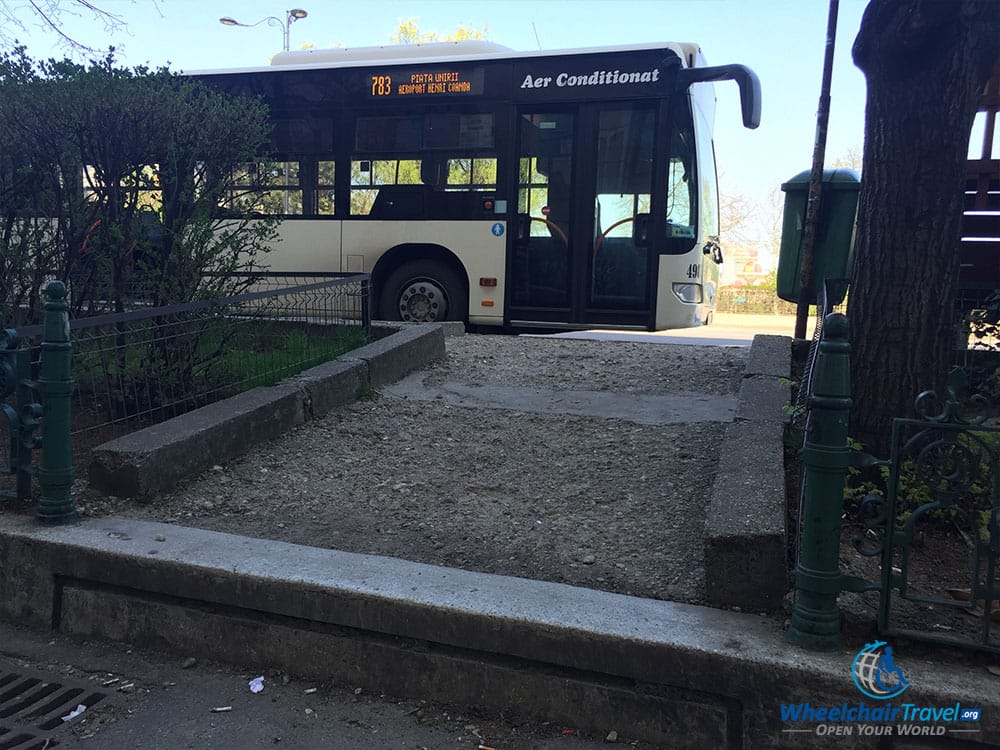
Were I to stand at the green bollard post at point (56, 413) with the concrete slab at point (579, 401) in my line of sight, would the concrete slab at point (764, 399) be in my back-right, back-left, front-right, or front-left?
front-right

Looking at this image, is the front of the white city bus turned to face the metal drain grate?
no

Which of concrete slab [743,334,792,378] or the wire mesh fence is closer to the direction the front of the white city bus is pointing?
the concrete slab

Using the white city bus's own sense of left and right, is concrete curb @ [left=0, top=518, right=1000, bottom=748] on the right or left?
on its right

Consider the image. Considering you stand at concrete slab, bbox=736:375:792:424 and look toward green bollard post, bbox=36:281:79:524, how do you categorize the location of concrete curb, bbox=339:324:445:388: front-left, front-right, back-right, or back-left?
front-right

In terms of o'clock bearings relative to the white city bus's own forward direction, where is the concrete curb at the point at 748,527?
The concrete curb is roughly at 3 o'clock from the white city bus.

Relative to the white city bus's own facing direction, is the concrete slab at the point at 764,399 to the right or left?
on its right

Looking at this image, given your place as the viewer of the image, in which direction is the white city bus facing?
facing to the right of the viewer

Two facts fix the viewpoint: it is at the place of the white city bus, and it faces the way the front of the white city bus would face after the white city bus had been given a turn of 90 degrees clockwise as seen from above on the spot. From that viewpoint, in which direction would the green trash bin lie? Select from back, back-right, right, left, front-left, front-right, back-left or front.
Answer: front-left

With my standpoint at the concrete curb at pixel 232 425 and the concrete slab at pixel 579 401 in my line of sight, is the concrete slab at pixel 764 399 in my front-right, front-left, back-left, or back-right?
front-right

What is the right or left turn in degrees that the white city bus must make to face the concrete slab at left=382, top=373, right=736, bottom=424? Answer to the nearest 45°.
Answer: approximately 90° to its right

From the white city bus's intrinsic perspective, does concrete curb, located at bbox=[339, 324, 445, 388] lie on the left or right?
on its right

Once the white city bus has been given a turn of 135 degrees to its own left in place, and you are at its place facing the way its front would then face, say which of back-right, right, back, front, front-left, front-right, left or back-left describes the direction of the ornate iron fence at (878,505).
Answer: back-left

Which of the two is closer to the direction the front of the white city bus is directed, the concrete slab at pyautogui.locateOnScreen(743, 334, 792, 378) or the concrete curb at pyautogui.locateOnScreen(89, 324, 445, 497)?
the concrete slab

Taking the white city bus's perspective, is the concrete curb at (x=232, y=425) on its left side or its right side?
on its right

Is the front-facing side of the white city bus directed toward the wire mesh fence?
no
